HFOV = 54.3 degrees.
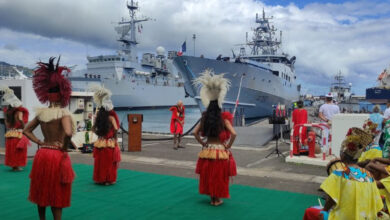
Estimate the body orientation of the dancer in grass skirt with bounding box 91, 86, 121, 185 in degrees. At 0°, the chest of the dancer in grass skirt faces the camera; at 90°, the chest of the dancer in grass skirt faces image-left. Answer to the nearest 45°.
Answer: approximately 225°

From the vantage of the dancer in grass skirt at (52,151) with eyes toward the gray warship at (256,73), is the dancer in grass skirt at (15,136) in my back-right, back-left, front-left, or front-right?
front-left

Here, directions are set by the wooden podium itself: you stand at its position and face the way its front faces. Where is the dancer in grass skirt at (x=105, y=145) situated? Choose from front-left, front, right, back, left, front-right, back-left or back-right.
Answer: front

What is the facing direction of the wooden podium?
toward the camera

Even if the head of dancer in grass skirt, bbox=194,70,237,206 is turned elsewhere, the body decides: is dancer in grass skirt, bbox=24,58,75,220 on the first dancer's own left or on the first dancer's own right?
on the first dancer's own left

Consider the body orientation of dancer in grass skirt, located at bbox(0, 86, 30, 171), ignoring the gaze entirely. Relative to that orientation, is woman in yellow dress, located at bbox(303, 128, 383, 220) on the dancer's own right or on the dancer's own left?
on the dancer's own right

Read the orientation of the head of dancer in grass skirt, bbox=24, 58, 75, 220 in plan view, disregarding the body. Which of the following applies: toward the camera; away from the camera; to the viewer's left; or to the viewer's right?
away from the camera

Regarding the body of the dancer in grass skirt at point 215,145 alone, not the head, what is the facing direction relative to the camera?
away from the camera

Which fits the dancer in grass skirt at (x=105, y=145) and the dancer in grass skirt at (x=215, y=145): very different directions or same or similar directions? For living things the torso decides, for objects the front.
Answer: same or similar directions

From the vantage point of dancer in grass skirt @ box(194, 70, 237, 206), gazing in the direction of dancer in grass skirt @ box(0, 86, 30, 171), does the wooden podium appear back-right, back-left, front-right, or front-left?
front-right

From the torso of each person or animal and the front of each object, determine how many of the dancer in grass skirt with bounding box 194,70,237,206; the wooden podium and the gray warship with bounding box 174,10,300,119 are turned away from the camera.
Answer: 1

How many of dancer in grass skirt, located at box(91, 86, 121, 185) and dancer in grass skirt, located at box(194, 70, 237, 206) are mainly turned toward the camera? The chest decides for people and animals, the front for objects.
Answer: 0

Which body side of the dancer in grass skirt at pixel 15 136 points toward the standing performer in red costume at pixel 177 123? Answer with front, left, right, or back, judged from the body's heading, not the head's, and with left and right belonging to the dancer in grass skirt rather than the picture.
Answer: front

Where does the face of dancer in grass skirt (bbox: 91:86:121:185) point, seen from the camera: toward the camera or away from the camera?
away from the camera

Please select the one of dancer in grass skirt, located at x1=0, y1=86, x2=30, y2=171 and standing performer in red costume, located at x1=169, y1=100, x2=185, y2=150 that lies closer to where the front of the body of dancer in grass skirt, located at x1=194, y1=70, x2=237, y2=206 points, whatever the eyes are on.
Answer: the standing performer in red costume

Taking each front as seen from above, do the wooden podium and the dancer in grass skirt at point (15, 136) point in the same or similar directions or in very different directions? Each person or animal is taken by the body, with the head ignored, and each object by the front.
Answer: very different directions
